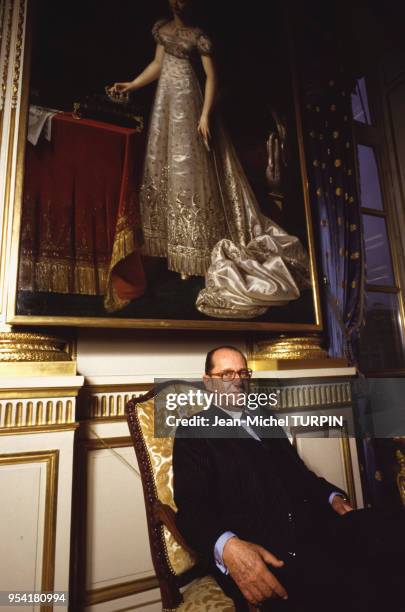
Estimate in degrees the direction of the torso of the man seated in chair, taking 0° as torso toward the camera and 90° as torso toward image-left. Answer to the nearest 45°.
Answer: approximately 315°

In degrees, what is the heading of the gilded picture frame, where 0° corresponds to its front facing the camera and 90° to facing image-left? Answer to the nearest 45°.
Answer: approximately 0°
